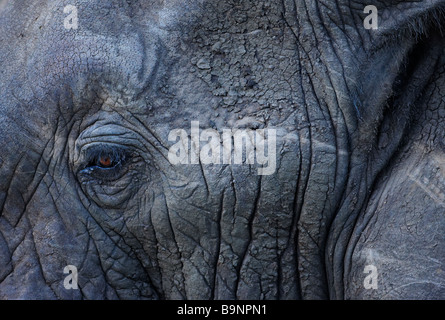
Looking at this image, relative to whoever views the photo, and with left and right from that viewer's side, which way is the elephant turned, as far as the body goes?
facing to the left of the viewer
